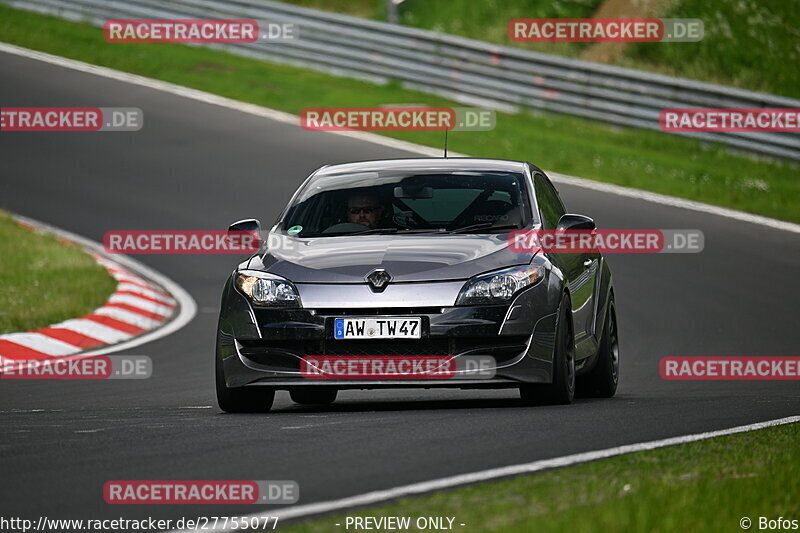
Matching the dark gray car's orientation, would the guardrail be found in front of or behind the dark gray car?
behind

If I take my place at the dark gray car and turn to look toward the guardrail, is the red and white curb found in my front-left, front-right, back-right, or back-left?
front-left

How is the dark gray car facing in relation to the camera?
toward the camera

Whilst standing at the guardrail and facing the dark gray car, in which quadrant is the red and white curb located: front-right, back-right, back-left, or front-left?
front-right

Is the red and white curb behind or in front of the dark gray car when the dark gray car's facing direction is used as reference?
behind
